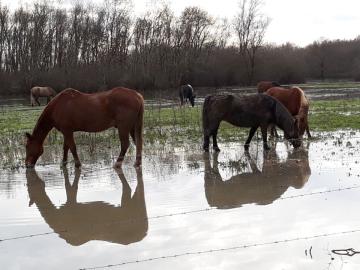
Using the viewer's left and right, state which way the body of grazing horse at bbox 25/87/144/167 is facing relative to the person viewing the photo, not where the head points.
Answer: facing to the left of the viewer

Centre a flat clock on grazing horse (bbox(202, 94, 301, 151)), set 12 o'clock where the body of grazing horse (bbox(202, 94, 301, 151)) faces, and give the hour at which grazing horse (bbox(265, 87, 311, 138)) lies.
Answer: grazing horse (bbox(265, 87, 311, 138)) is roughly at 10 o'clock from grazing horse (bbox(202, 94, 301, 151)).

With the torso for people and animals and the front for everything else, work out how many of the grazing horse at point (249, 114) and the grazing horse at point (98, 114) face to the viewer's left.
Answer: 1

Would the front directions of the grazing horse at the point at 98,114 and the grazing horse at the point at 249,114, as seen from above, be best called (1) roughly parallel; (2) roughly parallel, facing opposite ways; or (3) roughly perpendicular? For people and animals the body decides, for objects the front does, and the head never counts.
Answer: roughly parallel, facing opposite ways

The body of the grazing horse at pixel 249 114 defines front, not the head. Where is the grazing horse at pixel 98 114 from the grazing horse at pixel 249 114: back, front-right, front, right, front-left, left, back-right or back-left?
back-right

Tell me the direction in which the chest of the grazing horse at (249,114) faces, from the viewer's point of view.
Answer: to the viewer's right

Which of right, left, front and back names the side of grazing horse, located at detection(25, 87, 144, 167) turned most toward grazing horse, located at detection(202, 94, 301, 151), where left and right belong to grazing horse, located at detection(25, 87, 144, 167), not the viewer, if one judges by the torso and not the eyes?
back

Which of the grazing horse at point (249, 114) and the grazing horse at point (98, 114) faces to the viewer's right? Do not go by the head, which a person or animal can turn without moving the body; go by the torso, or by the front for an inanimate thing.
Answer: the grazing horse at point (249, 114)

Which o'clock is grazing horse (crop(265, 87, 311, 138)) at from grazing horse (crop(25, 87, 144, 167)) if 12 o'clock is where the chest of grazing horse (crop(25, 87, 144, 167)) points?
grazing horse (crop(265, 87, 311, 138)) is roughly at 5 o'clock from grazing horse (crop(25, 87, 144, 167)).
